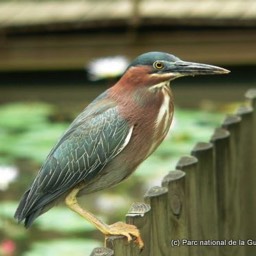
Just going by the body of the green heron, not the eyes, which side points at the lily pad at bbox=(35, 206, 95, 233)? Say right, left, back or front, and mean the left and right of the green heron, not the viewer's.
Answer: left

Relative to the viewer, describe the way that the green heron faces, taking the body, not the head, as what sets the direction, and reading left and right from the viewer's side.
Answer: facing to the right of the viewer

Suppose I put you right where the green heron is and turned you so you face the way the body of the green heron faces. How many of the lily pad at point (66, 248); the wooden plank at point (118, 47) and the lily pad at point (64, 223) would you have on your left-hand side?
3
